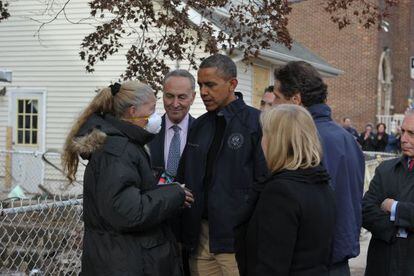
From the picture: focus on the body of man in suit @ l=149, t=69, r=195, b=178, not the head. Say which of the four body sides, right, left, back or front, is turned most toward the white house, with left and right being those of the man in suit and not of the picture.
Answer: back

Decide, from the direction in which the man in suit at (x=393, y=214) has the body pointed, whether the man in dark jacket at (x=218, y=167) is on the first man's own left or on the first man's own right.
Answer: on the first man's own right

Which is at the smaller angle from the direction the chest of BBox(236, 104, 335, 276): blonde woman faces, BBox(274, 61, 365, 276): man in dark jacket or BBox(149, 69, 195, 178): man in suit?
the man in suit

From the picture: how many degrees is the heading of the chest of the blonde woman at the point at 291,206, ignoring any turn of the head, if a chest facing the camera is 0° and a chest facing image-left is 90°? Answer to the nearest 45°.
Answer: approximately 135°

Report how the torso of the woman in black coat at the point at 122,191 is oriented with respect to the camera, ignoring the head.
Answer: to the viewer's right

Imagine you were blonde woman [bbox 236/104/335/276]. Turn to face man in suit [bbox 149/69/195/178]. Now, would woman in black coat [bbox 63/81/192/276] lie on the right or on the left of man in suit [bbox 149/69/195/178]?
left
